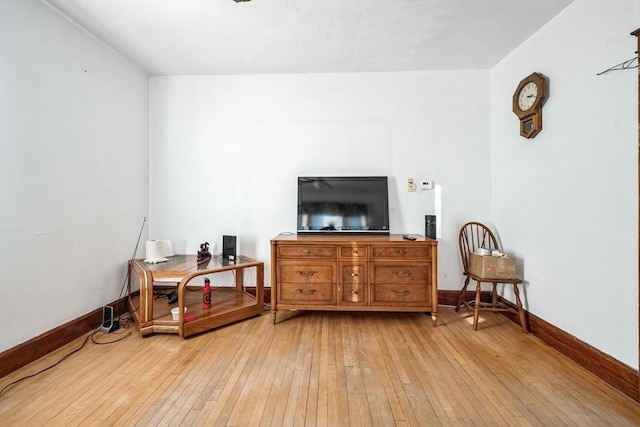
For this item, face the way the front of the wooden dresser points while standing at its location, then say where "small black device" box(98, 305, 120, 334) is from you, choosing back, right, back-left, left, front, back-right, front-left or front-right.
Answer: right

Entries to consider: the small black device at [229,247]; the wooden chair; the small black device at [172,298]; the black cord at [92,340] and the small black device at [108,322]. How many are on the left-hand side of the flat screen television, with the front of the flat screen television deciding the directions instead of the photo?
1

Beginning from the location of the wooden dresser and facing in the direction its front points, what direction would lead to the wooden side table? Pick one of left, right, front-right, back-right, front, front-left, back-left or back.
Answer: right

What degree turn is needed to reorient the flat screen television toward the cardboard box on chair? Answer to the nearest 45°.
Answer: approximately 90° to its left

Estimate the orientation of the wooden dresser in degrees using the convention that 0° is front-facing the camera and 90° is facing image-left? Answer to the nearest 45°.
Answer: approximately 0°

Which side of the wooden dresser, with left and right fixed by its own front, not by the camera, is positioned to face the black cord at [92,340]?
right

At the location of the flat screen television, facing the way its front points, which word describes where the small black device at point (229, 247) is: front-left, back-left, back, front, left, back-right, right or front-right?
right

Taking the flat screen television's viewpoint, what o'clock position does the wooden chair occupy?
The wooden chair is roughly at 9 o'clock from the flat screen television.

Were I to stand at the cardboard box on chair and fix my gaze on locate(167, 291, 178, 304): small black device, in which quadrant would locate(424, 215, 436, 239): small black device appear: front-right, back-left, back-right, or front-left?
front-right

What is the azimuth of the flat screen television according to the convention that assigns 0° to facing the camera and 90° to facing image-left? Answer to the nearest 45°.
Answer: approximately 0°

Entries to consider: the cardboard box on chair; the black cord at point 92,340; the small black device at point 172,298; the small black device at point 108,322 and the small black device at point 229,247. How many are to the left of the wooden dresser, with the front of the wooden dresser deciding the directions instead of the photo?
1

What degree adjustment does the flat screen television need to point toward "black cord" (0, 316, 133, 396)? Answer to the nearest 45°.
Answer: approximately 90° to its right

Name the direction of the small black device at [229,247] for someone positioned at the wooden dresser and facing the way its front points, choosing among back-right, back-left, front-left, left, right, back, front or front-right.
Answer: right
